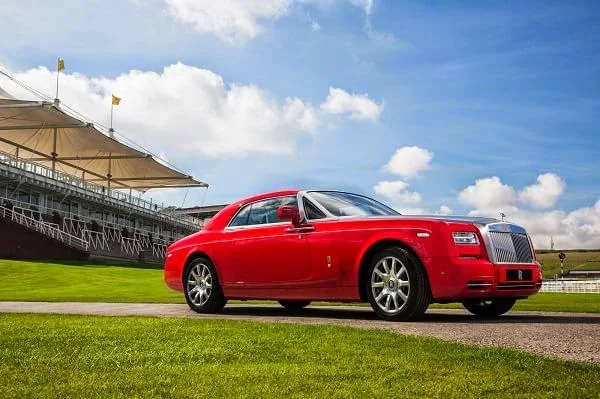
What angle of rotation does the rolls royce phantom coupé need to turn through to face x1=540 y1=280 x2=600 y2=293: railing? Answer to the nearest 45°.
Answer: approximately 90° to its left

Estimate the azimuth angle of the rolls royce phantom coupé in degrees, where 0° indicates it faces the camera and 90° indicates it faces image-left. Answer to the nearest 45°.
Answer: approximately 315°
